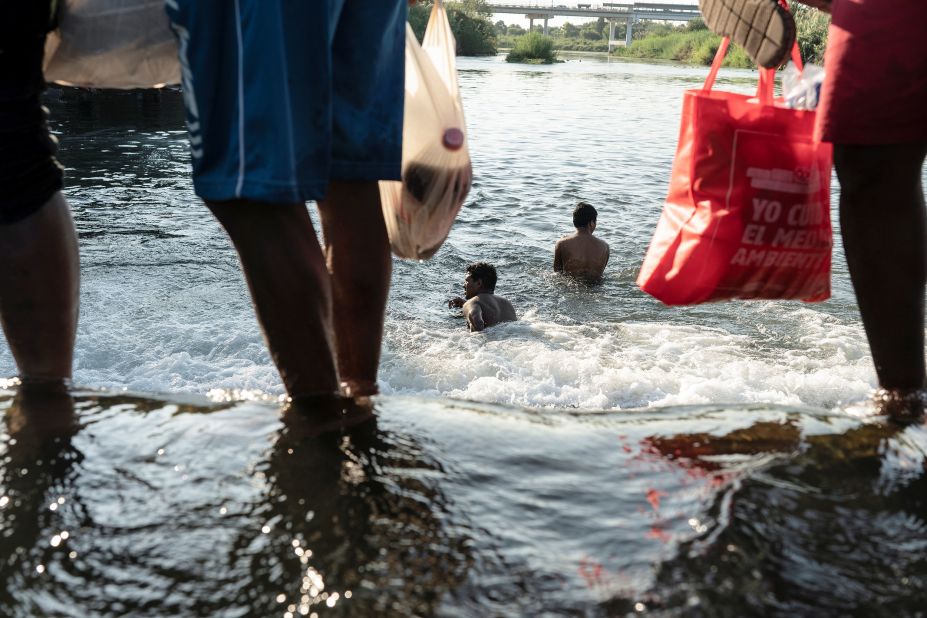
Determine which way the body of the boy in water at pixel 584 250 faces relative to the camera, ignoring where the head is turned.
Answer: away from the camera

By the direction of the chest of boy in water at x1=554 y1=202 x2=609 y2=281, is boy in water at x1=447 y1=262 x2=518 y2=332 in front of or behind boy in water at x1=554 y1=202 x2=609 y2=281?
behind
